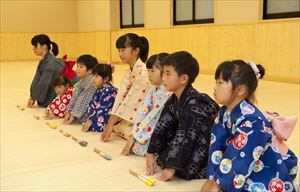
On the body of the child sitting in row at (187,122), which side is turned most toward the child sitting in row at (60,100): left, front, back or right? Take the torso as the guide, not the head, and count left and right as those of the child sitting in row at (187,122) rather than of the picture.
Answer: right

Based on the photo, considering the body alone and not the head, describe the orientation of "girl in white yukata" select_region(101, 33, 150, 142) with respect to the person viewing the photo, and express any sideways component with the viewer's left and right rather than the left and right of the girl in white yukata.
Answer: facing the viewer and to the left of the viewer

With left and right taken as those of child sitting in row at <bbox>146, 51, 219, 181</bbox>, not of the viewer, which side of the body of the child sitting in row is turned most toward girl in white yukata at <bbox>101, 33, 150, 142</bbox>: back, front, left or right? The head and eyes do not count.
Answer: right

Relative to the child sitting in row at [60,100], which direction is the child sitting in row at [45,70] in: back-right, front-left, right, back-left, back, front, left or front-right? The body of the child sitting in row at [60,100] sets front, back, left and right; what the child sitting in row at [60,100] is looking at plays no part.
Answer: back-right

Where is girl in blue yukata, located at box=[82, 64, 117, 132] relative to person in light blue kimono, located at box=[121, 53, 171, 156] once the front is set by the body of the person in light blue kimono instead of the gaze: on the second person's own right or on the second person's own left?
on the second person's own right

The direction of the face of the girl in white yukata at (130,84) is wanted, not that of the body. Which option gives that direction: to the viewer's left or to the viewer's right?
to the viewer's left

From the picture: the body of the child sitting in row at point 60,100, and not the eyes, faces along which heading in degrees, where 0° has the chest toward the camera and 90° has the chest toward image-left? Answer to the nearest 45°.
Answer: approximately 45°

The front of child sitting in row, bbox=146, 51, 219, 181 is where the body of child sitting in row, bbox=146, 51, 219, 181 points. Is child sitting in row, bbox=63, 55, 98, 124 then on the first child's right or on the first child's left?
on the first child's right

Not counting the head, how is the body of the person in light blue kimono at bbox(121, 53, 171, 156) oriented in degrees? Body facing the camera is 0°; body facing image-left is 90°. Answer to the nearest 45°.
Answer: approximately 45°

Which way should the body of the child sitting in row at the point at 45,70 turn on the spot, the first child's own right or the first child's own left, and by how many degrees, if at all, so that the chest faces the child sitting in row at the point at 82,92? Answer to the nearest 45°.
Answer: approximately 90° to the first child's own left

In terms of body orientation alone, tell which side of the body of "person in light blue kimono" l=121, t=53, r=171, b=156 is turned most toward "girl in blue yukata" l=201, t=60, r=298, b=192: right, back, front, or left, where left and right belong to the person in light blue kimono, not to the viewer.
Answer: left
